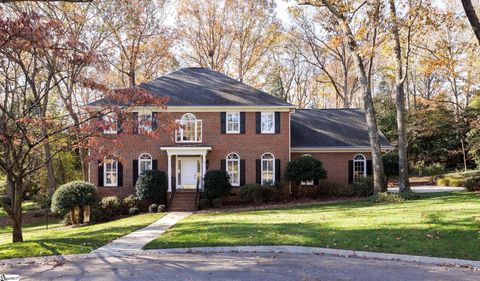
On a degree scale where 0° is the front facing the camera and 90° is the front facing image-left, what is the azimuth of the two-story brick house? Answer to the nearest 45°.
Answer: approximately 0°

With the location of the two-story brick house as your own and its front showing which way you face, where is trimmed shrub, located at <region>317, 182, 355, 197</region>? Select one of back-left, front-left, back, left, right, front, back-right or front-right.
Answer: left

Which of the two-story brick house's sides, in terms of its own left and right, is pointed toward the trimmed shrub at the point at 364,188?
left

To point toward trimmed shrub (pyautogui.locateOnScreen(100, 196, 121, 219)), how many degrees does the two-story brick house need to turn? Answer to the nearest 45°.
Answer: approximately 45° to its right

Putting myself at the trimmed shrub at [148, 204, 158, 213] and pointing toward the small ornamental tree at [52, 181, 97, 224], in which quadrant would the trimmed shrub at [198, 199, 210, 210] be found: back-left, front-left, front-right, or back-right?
back-left

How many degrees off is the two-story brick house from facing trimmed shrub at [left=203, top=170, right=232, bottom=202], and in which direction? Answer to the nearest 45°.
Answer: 0° — it already faces it
